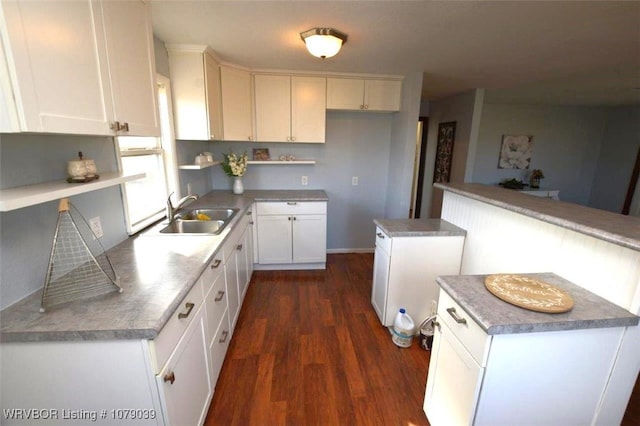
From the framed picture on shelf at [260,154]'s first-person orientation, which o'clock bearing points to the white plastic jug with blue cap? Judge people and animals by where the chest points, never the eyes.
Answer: The white plastic jug with blue cap is roughly at 11 o'clock from the framed picture on shelf.

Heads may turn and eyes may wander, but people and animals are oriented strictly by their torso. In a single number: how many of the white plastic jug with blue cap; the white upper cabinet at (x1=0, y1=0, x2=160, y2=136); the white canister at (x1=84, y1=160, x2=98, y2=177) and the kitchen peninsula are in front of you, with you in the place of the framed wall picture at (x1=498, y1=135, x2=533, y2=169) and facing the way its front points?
4

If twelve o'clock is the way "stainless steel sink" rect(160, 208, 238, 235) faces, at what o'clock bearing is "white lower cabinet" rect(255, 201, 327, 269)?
The white lower cabinet is roughly at 11 o'clock from the stainless steel sink.

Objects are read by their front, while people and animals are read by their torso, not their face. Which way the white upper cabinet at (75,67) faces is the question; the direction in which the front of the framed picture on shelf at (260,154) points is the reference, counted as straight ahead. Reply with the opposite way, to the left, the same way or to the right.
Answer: to the left

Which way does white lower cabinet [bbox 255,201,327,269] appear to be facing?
toward the camera

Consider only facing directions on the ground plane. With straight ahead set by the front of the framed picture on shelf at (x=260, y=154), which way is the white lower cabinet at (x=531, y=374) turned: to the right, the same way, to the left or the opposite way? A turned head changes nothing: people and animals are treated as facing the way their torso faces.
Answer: to the right

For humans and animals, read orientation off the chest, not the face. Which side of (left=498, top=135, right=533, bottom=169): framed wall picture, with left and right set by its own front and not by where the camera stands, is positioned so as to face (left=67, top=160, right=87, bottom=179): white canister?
front

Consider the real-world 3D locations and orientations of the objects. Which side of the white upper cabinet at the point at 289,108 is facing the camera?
front

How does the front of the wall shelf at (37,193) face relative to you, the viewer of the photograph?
facing the viewer and to the right of the viewer

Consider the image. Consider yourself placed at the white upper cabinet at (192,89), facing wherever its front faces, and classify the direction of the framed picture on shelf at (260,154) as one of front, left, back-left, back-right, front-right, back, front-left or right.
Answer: front-left

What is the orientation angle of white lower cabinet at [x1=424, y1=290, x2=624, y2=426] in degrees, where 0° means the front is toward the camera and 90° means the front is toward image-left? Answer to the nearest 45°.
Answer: approximately 45°

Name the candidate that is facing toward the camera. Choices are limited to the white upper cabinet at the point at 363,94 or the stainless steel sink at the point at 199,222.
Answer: the white upper cabinet
